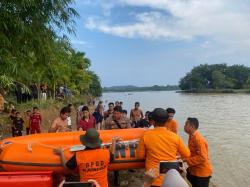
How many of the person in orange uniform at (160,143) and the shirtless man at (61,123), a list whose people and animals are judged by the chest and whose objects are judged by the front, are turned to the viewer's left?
0

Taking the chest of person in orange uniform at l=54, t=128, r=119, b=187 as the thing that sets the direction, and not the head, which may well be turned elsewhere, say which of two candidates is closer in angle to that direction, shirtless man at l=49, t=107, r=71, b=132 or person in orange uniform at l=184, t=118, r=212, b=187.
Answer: the shirtless man

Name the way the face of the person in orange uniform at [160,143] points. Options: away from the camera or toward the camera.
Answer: away from the camera

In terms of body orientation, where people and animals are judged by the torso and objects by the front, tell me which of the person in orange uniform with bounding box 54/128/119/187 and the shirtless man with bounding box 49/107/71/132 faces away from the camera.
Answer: the person in orange uniform

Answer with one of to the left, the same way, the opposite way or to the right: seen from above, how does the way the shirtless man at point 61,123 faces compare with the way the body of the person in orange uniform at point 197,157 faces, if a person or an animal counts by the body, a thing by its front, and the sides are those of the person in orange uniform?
the opposite way

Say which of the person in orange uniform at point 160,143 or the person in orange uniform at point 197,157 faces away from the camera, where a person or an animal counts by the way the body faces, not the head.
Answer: the person in orange uniform at point 160,143

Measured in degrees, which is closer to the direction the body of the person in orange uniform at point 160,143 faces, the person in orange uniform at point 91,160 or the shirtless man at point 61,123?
the shirtless man

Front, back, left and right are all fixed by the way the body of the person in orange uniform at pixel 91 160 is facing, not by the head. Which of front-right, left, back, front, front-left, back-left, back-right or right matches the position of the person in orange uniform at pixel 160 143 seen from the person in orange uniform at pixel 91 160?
right

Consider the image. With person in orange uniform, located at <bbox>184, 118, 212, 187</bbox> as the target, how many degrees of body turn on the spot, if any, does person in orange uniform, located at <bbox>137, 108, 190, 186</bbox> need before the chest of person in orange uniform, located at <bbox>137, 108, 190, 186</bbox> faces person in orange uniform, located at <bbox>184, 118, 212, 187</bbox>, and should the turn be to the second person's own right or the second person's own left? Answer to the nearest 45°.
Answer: approximately 45° to the second person's own right

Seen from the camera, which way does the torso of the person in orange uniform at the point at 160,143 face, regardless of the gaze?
away from the camera

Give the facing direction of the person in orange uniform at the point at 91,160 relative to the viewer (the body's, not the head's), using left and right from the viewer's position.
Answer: facing away from the viewer

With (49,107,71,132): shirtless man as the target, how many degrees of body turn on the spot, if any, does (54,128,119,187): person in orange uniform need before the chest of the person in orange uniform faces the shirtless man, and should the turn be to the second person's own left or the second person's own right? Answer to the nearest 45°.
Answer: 0° — they already face them

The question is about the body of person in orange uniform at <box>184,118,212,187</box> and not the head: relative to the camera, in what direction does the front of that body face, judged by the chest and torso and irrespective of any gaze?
to the viewer's left

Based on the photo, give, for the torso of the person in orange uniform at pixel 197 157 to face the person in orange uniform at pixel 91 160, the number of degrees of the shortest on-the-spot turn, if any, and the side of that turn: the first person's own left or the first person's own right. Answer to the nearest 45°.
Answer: approximately 45° to the first person's own left

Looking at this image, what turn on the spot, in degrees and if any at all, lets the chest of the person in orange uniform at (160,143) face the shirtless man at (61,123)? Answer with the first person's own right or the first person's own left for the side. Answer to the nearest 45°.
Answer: approximately 45° to the first person's own left

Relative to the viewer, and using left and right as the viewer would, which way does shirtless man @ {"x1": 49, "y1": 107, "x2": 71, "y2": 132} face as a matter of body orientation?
facing the viewer and to the right of the viewer

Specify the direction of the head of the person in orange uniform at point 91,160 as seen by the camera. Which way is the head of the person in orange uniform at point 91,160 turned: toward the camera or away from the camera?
away from the camera
